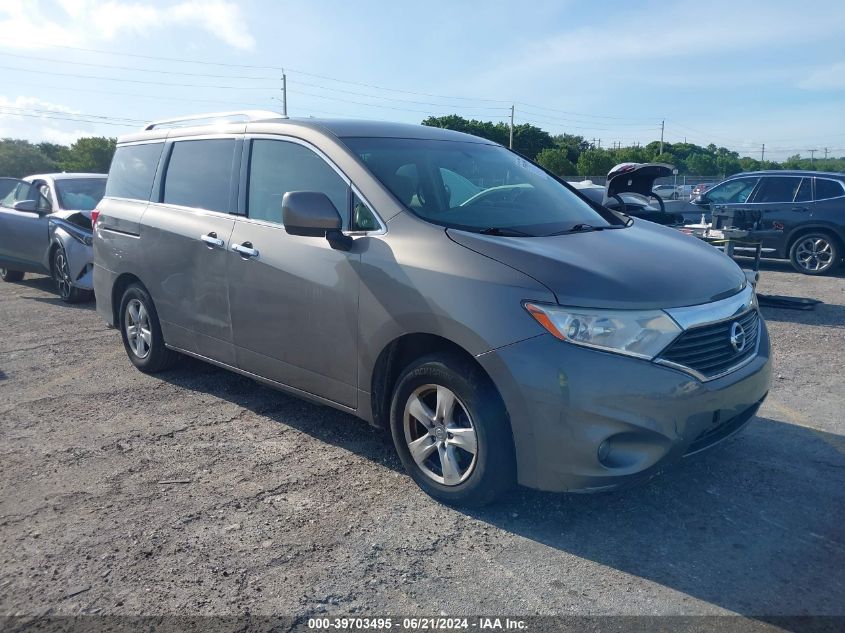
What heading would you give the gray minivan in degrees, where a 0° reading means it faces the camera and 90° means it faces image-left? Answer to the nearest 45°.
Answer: approximately 315°

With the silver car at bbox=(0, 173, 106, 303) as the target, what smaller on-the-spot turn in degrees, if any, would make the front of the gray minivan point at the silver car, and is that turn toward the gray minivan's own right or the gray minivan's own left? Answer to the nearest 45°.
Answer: approximately 180°

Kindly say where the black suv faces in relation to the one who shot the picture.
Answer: facing to the left of the viewer

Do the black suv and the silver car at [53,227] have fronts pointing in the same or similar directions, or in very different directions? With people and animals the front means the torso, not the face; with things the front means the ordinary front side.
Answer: very different directions

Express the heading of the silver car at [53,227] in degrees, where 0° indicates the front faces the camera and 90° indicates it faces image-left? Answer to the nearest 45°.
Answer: approximately 315°
